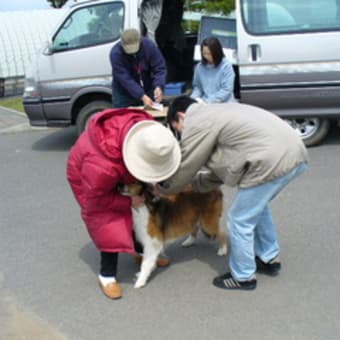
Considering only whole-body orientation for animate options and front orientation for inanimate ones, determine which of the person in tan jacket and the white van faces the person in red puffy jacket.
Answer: the person in tan jacket

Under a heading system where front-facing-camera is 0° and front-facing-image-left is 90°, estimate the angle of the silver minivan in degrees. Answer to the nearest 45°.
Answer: approximately 90°

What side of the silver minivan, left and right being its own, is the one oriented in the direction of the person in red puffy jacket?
left

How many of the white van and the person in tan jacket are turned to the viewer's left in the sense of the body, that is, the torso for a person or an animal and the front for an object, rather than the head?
2

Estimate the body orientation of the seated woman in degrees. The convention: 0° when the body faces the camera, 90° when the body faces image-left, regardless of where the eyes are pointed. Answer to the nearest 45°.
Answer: approximately 45°

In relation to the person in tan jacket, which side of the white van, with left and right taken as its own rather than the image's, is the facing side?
left

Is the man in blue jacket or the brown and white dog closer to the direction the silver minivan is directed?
the man in blue jacket

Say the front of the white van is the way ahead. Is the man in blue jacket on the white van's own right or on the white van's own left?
on the white van's own left

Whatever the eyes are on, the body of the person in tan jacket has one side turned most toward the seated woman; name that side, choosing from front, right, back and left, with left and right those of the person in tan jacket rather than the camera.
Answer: right

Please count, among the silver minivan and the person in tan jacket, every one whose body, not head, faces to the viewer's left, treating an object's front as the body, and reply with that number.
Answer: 2

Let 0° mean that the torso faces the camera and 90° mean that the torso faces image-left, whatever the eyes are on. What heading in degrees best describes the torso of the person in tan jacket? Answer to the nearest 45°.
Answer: approximately 90°
